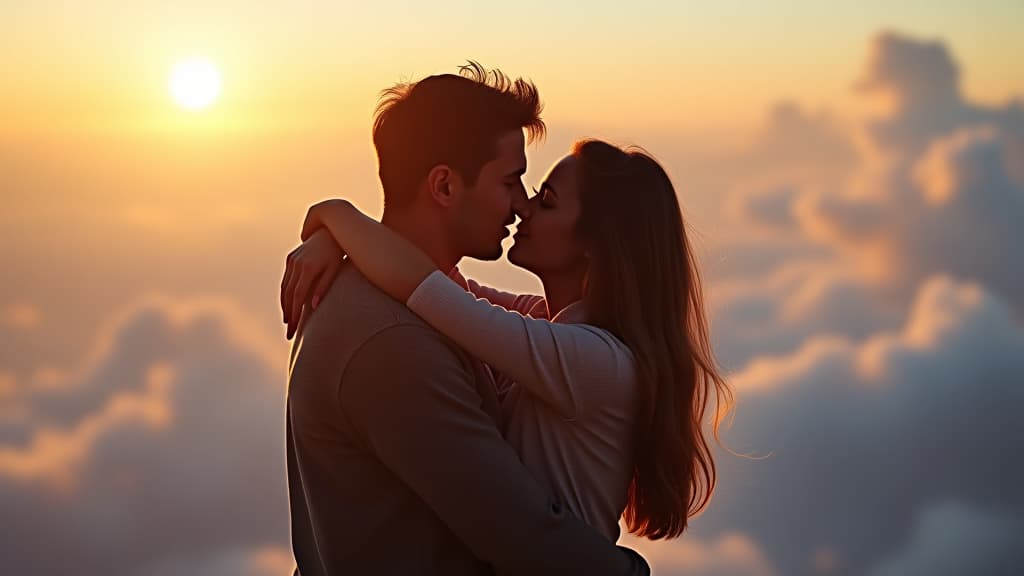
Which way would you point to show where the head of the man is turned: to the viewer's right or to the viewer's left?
to the viewer's right

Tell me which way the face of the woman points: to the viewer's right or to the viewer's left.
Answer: to the viewer's left

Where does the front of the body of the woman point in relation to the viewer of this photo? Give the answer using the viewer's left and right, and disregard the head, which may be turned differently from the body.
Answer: facing to the left of the viewer

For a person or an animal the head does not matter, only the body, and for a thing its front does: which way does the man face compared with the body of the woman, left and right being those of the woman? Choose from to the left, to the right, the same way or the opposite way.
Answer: the opposite way

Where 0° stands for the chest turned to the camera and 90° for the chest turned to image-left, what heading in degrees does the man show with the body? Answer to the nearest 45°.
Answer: approximately 270°
